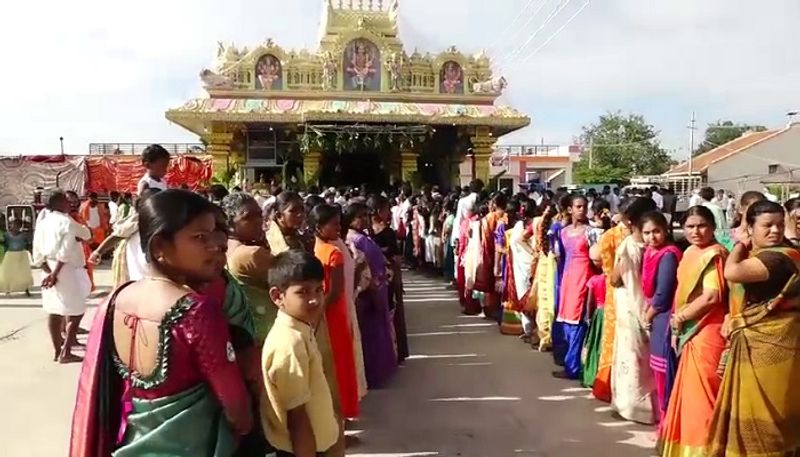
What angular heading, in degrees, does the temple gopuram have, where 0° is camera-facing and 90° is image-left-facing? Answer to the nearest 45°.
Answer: approximately 0°

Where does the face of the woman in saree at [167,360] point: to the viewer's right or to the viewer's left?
to the viewer's right

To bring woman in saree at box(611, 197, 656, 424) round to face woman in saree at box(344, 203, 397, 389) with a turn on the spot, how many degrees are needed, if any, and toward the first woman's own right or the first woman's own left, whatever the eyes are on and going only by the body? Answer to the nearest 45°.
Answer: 0° — they already face them

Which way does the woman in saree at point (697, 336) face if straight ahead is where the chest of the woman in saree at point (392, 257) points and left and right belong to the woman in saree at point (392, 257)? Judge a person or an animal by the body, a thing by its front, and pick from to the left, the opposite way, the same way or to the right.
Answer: the opposite way

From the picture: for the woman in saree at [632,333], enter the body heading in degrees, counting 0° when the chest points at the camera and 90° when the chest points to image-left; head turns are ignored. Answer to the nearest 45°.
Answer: approximately 90°

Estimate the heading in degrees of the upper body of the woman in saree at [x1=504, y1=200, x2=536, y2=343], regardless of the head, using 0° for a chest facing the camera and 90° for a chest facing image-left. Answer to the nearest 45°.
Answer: approximately 90°

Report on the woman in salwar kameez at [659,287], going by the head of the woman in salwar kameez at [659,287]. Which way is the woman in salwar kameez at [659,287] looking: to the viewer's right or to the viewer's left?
to the viewer's left
